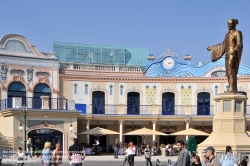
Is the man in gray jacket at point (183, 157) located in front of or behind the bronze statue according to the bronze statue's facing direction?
in front

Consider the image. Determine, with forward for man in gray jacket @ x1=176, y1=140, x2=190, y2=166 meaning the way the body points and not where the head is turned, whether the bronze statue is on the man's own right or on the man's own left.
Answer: on the man's own right

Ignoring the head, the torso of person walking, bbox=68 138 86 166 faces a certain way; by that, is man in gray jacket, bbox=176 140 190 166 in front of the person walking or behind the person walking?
behind

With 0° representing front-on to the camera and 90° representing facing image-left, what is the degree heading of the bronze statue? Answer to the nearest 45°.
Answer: approximately 45°
